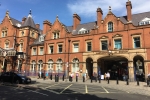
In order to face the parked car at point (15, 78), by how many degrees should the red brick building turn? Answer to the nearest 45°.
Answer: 0° — it already faces it

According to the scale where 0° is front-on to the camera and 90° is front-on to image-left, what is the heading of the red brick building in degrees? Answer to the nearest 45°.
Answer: approximately 45°
